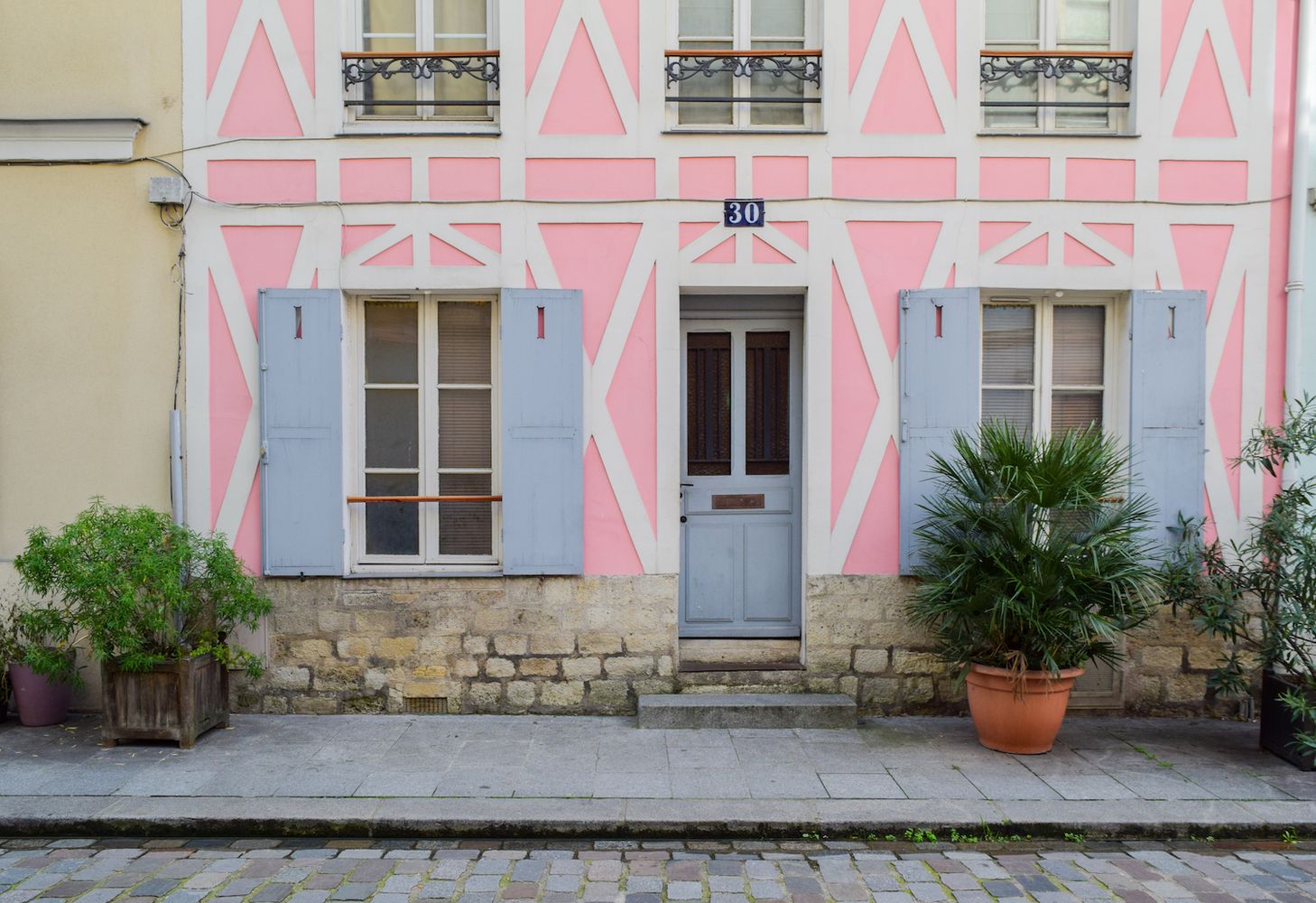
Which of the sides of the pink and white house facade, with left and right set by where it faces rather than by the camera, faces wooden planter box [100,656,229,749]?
right

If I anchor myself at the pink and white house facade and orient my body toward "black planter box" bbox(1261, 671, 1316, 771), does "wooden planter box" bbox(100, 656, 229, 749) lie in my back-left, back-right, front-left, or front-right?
back-right

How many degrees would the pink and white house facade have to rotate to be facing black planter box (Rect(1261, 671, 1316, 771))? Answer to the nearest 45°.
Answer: approximately 90° to its left

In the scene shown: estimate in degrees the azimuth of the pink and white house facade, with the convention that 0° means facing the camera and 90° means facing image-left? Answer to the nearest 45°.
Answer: approximately 0°

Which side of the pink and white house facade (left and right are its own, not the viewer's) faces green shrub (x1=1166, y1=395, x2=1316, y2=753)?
left

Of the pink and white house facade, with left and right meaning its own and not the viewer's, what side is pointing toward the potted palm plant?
left
